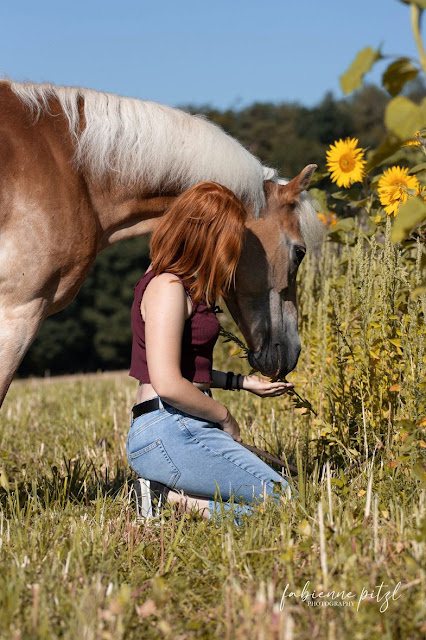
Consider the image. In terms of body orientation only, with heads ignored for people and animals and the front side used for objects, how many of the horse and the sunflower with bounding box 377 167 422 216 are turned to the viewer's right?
1

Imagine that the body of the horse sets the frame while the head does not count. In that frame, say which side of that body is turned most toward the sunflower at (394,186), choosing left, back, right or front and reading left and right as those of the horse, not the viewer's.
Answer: front

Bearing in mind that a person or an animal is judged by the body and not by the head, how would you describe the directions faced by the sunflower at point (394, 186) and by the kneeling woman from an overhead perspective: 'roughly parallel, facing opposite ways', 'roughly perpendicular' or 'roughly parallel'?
roughly perpendicular

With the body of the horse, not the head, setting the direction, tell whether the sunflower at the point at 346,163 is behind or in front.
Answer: in front

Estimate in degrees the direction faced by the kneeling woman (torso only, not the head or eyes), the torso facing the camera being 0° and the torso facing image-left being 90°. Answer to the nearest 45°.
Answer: approximately 270°

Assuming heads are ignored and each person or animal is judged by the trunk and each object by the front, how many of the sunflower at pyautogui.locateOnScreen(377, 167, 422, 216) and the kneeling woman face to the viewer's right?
1

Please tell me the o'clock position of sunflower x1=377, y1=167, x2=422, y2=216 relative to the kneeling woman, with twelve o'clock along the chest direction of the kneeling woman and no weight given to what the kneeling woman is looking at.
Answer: The sunflower is roughly at 11 o'clock from the kneeling woman.

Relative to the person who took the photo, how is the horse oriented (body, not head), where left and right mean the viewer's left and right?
facing to the right of the viewer

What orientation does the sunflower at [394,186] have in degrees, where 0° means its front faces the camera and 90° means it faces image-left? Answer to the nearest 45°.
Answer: approximately 0°

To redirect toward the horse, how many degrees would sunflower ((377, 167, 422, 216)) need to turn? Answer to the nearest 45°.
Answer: approximately 45° to its right
